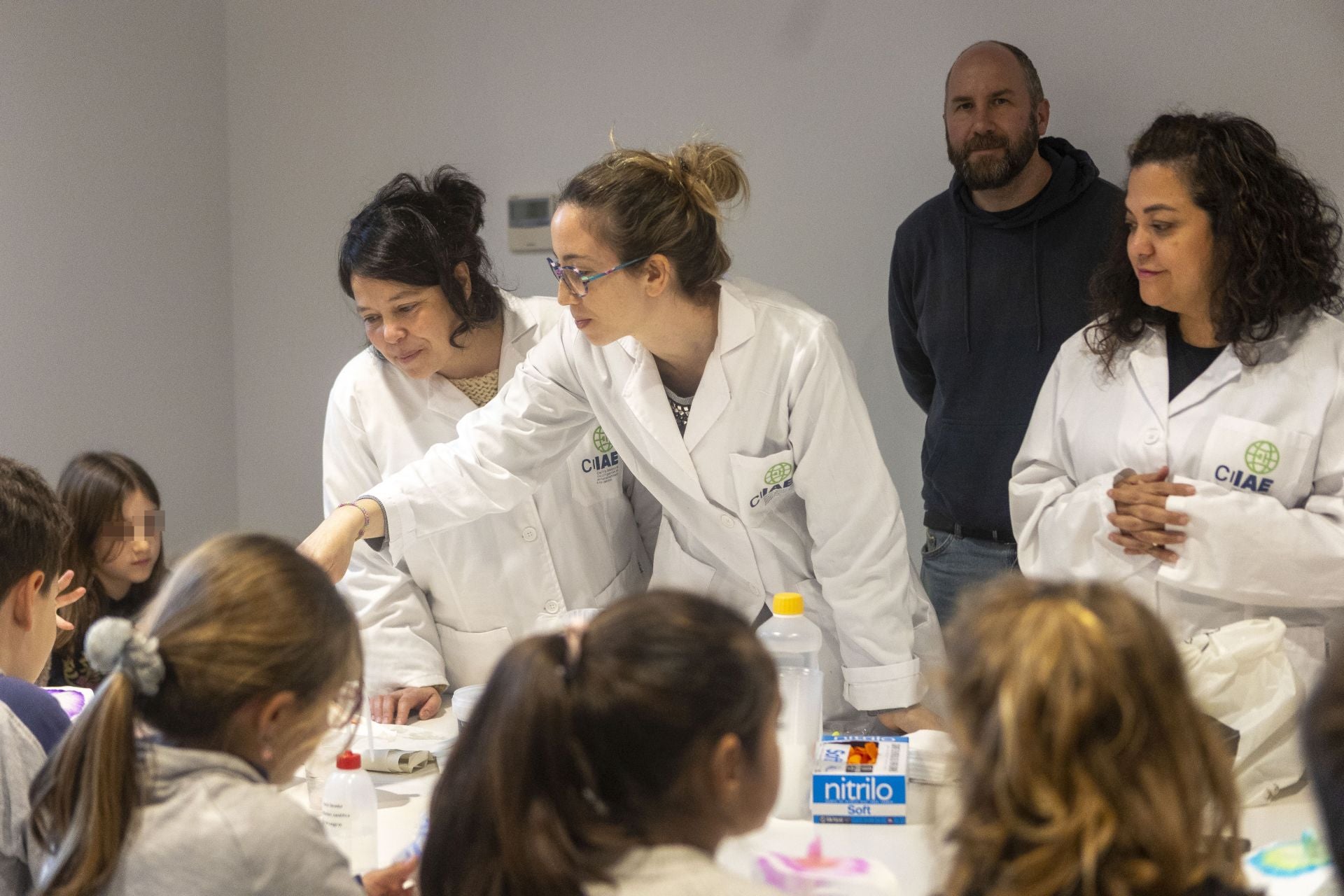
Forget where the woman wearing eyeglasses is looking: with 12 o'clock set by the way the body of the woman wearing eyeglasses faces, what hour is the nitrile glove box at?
The nitrile glove box is roughly at 10 o'clock from the woman wearing eyeglasses.

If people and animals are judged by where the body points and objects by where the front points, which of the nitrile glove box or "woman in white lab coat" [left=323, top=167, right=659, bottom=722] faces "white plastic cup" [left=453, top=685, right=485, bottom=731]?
the woman in white lab coat

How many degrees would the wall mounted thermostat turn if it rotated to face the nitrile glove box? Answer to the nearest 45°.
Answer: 0° — it already faces it

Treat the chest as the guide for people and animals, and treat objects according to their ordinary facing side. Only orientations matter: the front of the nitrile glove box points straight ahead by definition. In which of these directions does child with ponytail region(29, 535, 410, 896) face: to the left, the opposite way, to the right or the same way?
the opposite way

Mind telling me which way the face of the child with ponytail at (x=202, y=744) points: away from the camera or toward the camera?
away from the camera

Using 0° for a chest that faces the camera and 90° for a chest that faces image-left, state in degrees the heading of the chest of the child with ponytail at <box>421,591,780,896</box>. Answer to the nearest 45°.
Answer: approximately 225°

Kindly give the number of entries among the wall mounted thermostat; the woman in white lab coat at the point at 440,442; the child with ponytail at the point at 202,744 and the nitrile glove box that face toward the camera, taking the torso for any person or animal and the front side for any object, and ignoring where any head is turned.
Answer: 3

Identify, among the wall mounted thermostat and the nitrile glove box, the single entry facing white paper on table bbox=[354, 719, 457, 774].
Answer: the wall mounted thermostat
